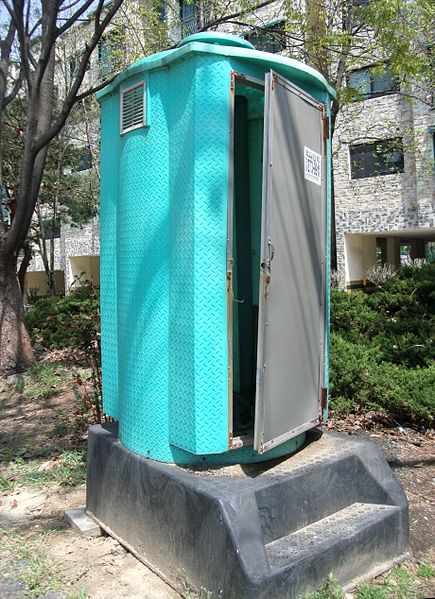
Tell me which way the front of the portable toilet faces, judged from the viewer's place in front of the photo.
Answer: facing the viewer and to the right of the viewer

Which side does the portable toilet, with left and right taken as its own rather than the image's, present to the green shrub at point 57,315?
back

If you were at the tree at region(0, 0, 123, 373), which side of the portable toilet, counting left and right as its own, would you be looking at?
back

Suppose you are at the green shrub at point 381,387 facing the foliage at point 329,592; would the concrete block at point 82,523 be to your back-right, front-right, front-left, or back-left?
front-right

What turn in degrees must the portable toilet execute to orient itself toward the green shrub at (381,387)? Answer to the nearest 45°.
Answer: approximately 90° to its left

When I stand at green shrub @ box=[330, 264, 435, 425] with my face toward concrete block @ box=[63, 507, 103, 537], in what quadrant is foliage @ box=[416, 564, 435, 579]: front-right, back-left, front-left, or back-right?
front-left

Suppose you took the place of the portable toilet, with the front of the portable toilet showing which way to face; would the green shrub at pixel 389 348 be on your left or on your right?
on your left

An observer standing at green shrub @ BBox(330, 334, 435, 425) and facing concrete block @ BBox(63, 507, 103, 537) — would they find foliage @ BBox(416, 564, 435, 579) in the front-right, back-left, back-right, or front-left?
front-left
